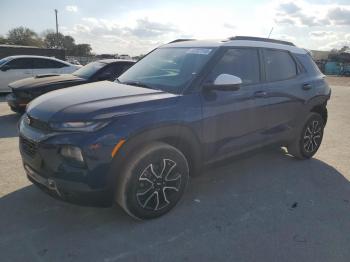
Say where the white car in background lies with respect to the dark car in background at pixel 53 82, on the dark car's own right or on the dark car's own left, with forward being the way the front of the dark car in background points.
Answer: on the dark car's own right

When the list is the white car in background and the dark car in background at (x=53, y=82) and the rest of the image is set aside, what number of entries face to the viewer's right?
0

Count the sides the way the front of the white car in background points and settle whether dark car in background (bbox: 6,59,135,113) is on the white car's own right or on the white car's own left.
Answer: on the white car's own left

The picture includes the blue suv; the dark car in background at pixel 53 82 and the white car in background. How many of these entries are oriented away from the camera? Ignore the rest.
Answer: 0

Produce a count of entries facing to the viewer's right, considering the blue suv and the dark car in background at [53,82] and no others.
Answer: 0

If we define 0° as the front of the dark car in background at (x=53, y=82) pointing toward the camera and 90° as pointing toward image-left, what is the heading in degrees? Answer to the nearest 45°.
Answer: approximately 45°

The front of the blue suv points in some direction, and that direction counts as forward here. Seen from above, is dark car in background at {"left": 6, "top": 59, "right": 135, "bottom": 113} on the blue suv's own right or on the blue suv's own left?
on the blue suv's own right

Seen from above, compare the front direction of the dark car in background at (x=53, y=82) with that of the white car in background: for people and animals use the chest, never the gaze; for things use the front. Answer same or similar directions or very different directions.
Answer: same or similar directions

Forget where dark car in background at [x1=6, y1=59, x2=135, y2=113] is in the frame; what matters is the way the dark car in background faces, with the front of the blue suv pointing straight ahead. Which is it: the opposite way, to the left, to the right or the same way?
the same way

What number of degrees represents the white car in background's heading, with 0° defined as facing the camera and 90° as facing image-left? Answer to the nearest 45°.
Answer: approximately 45°

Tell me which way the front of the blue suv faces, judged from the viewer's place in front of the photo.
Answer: facing the viewer and to the left of the viewer
